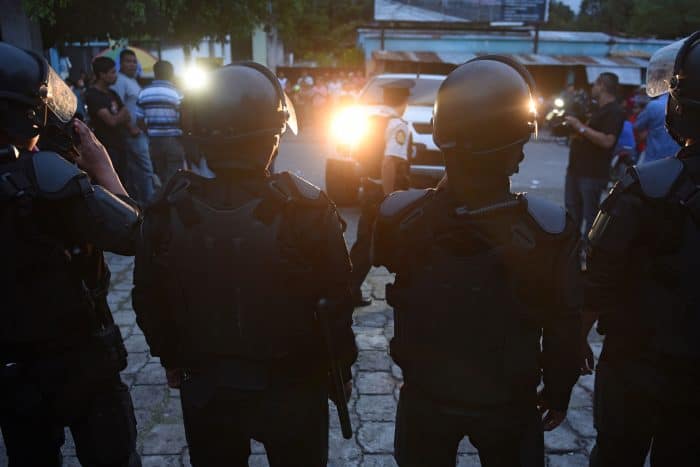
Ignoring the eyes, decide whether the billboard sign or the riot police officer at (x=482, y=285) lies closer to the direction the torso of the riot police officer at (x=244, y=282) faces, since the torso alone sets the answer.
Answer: the billboard sign

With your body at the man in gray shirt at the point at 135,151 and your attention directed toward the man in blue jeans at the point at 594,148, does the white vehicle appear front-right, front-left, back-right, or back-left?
front-left

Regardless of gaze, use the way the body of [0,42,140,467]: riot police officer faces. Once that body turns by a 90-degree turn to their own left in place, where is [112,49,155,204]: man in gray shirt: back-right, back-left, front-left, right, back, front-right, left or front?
front-right

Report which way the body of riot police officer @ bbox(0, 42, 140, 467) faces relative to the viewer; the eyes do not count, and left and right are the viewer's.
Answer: facing away from the viewer and to the right of the viewer

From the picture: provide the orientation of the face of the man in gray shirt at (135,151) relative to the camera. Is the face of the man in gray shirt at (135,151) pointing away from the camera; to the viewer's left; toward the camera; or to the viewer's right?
toward the camera

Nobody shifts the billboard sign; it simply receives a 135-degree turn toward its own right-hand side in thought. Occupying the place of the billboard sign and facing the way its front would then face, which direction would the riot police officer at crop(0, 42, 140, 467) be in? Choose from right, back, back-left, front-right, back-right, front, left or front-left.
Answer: back-left

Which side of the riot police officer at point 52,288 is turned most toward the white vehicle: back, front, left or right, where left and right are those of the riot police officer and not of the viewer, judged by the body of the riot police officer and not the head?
front

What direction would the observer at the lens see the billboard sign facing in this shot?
facing the viewer

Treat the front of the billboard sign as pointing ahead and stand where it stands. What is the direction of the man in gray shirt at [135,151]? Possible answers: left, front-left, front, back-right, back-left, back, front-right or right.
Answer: front

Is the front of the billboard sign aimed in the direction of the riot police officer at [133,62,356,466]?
yes

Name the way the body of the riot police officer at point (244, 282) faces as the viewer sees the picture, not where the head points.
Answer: away from the camera

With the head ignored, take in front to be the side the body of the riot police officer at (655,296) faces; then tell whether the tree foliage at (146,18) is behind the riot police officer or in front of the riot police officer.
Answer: in front

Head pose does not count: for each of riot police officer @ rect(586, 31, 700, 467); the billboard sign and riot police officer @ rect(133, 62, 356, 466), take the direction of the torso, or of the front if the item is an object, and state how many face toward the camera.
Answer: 1

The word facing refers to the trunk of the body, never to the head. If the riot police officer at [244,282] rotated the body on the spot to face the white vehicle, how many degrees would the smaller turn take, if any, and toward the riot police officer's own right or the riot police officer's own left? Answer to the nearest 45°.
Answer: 0° — they already face it
